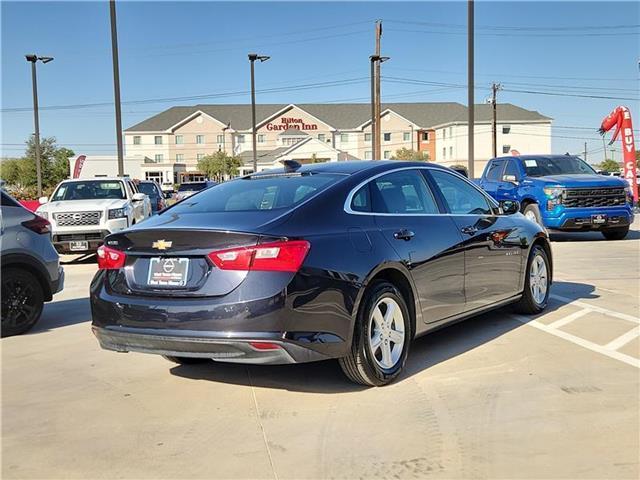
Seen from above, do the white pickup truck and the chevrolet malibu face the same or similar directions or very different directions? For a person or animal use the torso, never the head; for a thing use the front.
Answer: very different directions

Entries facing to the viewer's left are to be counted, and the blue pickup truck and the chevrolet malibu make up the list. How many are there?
0

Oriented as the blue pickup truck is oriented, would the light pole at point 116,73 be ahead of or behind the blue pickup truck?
behind

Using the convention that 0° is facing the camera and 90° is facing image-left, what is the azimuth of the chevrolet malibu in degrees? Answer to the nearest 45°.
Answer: approximately 225°

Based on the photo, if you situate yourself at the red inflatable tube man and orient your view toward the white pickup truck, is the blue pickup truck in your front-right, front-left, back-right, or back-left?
front-left

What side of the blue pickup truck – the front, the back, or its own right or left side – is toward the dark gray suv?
right

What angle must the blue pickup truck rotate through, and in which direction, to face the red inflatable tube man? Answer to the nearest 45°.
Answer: approximately 135° to its left

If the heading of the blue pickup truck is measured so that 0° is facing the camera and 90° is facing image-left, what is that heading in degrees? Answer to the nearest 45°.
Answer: approximately 315°

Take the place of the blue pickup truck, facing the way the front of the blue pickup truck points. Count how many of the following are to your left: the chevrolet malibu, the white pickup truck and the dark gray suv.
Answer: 0

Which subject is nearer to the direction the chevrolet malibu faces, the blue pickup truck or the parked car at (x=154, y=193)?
the blue pickup truck

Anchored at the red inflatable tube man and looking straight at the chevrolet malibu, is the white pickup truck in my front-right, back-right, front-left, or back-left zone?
front-right

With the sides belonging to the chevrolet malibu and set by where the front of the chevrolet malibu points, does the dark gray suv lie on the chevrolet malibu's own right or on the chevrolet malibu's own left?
on the chevrolet malibu's own left
